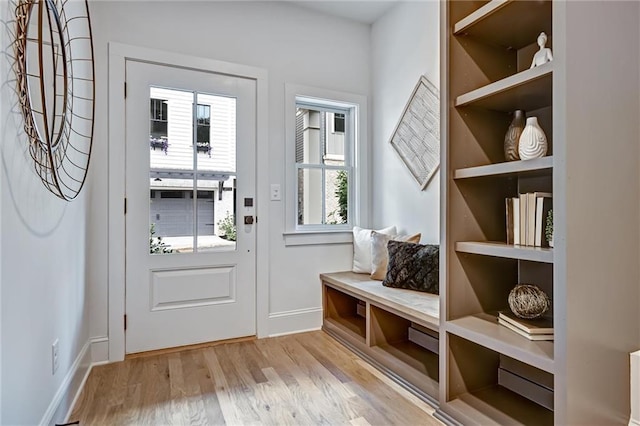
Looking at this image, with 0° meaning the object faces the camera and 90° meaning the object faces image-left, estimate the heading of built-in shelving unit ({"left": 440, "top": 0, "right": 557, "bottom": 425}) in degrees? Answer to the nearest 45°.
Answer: approximately 45°

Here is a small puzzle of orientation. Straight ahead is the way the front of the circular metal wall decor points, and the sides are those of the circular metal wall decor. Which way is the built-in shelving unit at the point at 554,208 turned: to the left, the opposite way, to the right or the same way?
the opposite way

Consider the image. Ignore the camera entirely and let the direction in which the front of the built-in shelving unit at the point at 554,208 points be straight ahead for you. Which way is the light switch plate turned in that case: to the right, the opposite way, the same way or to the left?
to the left

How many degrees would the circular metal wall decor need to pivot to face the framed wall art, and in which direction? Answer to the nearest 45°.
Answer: approximately 45° to its left

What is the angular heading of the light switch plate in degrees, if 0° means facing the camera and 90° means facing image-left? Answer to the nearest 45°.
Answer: approximately 0°

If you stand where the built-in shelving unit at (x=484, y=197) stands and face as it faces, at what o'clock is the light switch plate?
The light switch plate is roughly at 2 o'clock from the built-in shelving unit.

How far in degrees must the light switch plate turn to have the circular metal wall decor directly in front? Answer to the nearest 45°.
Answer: approximately 45° to its right

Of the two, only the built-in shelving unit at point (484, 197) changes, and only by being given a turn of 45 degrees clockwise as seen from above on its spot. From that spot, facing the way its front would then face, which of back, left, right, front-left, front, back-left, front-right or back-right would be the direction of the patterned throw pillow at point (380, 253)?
front-right

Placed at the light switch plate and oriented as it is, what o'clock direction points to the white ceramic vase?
The white ceramic vase is roughly at 11 o'clock from the light switch plate.

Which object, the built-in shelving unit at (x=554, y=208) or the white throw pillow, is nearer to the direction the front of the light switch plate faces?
the built-in shelving unit

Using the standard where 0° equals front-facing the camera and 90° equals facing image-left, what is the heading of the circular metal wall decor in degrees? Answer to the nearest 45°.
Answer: approximately 315°
